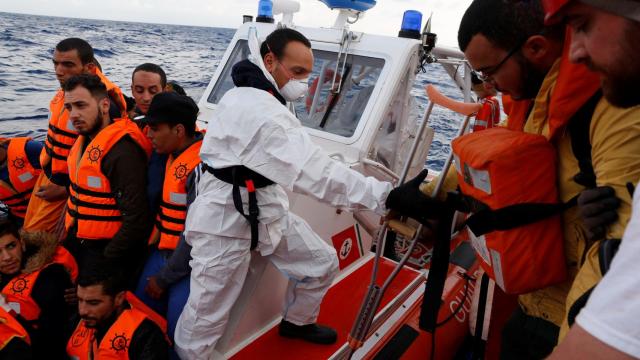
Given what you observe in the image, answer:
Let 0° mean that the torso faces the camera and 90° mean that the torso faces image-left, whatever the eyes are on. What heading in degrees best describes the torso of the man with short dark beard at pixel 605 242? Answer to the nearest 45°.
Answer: approximately 90°

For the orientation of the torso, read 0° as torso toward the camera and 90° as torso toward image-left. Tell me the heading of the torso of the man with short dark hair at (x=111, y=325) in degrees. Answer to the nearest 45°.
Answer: approximately 45°

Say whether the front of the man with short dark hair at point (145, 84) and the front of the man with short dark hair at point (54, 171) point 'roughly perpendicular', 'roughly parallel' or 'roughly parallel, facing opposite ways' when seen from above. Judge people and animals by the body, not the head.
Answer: roughly parallel

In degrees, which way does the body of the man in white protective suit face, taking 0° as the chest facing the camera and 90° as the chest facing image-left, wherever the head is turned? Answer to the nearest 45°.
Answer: approximately 270°

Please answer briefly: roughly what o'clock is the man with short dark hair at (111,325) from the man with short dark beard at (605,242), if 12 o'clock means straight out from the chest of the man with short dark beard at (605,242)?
the man with short dark hair at (111,325) is roughly at 12 o'clock from the man with short dark beard at (605,242).

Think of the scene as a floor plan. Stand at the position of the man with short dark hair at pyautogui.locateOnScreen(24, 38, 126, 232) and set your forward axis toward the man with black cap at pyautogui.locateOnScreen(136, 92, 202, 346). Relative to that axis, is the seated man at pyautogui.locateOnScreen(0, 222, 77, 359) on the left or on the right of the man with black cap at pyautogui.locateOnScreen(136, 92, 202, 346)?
right

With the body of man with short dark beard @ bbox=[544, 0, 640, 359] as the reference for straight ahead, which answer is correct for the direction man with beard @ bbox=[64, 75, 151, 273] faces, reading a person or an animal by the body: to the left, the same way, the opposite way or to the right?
to the left

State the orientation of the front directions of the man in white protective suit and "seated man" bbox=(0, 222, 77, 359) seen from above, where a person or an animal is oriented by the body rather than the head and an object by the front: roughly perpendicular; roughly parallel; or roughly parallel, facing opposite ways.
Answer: roughly perpendicular

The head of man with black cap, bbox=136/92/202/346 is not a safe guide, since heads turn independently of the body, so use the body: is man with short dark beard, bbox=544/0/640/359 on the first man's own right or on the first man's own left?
on the first man's own left

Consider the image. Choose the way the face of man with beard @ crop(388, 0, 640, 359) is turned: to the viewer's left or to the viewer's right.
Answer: to the viewer's left

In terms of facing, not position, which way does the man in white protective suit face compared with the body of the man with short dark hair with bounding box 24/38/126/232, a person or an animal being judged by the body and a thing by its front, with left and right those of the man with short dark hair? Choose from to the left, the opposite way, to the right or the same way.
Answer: to the left

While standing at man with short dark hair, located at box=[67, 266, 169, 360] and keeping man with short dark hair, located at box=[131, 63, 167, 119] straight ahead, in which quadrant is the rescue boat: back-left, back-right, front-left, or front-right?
front-right

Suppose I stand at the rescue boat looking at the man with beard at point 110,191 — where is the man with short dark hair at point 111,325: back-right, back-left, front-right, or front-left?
front-left

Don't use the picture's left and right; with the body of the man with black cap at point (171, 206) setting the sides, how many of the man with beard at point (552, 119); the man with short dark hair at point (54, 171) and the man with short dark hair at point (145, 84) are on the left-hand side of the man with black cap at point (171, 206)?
1
